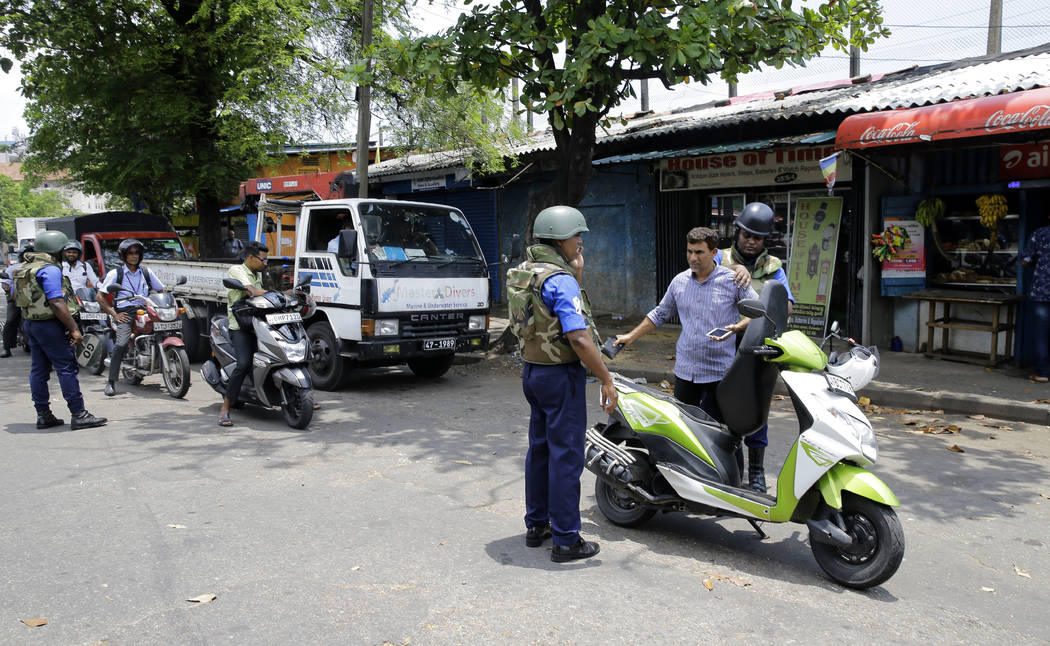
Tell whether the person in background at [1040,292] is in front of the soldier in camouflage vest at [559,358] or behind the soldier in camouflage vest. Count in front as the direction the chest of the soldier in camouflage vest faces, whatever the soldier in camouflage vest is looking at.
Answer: in front

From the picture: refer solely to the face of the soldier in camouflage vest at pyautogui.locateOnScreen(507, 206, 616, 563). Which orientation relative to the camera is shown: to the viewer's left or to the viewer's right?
to the viewer's right

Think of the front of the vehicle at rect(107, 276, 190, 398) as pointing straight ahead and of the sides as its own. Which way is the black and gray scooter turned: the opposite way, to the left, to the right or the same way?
the same way

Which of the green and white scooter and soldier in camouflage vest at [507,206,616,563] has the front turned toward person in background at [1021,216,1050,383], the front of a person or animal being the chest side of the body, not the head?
the soldier in camouflage vest

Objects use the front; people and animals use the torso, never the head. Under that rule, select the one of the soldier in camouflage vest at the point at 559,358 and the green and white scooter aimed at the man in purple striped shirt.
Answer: the soldier in camouflage vest

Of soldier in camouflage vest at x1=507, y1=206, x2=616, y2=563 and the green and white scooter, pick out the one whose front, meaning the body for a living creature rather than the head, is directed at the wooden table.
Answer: the soldier in camouflage vest

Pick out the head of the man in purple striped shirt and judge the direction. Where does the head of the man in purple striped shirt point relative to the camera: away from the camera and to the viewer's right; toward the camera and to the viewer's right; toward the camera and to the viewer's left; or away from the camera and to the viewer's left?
toward the camera and to the viewer's left

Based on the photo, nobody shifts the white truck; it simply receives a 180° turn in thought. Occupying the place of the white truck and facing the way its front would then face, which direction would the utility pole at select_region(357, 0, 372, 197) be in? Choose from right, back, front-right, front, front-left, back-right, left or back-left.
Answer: front-right

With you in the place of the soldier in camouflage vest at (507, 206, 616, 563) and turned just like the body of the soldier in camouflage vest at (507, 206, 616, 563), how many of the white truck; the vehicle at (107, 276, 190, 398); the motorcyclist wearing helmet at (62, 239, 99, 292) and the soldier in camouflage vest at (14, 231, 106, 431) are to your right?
0

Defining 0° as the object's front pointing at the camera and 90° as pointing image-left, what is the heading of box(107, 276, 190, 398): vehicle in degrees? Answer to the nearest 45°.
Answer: approximately 315°

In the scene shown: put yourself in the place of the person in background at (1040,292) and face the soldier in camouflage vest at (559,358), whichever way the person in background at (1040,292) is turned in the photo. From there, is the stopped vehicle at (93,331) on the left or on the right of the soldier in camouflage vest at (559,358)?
right

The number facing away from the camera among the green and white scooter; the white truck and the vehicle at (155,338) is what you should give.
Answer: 0

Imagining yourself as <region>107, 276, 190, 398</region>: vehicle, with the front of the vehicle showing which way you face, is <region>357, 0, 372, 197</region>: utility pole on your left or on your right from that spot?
on your left

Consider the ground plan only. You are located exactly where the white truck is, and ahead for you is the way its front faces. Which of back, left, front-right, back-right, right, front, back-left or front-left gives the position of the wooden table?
front-left

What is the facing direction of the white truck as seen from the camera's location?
facing the viewer and to the right of the viewer

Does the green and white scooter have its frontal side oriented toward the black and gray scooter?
no

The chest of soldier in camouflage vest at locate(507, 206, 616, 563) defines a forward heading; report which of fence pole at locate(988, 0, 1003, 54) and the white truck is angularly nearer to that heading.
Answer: the fence pole
